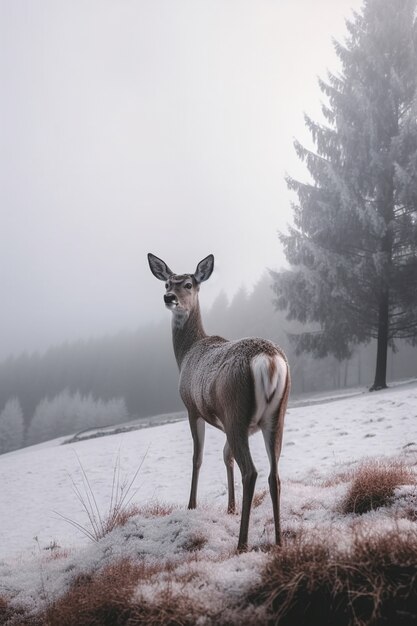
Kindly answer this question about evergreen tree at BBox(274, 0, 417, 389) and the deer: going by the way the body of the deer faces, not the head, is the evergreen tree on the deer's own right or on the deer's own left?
on the deer's own right

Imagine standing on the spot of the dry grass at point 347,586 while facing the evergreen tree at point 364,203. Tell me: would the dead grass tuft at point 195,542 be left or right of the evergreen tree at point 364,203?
left

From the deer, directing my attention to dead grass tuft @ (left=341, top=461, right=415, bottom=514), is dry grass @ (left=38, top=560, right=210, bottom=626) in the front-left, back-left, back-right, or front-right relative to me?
back-right

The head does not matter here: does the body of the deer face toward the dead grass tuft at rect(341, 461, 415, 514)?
no

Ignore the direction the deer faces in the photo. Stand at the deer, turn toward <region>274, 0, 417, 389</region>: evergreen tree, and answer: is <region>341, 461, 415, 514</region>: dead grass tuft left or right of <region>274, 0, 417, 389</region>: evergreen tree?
right

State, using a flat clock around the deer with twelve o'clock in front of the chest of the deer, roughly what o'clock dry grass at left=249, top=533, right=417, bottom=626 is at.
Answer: The dry grass is roughly at 7 o'clock from the deer.

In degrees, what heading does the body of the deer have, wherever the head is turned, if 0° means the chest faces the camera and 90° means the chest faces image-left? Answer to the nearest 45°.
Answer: approximately 135°

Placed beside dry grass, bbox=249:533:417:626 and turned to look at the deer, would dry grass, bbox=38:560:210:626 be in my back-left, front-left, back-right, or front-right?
front-left

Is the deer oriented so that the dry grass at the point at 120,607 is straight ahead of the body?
no
